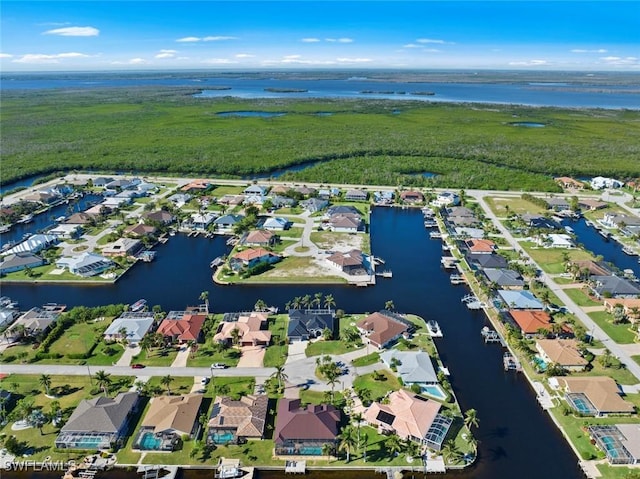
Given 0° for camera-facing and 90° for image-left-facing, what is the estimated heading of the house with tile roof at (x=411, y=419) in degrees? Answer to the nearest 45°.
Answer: approximately 135°

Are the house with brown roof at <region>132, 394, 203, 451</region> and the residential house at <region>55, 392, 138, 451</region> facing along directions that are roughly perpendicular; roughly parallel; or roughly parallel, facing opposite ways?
roughly parallel

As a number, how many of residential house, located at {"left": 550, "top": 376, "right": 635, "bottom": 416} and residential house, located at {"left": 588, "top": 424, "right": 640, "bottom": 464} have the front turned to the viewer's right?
2

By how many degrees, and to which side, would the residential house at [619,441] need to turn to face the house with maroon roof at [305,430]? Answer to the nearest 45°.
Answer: approximately 135° to its right

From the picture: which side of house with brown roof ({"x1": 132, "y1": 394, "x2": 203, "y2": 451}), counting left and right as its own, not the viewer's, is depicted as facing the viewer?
back

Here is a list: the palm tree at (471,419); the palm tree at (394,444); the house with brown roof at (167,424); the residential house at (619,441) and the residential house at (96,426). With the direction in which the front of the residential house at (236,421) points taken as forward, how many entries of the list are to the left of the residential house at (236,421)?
2

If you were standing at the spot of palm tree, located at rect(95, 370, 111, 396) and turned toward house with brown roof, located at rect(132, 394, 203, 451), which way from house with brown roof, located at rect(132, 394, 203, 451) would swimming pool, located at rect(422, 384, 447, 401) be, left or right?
left

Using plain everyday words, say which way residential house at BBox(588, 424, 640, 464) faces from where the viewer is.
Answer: facing to the right of the viewer

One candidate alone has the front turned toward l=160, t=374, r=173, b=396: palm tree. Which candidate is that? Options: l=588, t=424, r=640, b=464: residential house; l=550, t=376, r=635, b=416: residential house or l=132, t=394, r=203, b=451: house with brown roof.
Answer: the house with brown roof

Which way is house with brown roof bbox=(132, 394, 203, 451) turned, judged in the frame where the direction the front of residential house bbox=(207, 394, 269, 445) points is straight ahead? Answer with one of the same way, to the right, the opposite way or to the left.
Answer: the same way

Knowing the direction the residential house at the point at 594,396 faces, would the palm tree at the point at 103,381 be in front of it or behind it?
behind

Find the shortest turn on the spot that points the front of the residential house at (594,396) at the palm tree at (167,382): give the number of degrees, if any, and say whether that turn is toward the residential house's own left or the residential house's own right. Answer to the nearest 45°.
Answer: approximately 135° to the residential house's own right

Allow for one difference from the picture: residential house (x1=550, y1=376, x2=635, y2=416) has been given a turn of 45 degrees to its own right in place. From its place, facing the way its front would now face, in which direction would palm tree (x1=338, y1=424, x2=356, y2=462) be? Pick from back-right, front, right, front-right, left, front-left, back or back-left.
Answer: right

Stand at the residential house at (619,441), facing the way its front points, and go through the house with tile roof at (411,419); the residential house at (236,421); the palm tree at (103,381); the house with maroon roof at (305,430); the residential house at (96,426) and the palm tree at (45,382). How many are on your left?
0

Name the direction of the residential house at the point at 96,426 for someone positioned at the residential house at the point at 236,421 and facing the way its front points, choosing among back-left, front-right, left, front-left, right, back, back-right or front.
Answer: left

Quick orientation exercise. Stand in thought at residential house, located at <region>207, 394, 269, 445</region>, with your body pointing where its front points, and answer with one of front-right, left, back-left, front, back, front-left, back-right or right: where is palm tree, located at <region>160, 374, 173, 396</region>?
front-left

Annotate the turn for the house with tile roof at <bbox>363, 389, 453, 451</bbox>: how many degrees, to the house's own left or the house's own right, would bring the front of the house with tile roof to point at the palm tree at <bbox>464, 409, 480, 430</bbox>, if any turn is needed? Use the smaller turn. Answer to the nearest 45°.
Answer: approximately 135° to the house's own right

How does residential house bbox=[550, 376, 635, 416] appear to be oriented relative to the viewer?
to the viewer's right

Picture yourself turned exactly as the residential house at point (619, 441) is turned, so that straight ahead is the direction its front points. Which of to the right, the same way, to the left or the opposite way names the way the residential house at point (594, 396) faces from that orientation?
the same way

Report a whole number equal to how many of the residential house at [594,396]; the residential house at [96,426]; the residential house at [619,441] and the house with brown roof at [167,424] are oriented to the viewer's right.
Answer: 2

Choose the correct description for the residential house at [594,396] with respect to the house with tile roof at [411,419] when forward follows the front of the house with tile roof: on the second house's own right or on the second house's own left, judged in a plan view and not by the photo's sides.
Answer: on the second house's own right

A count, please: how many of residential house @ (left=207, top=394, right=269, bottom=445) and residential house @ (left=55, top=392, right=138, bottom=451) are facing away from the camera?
2

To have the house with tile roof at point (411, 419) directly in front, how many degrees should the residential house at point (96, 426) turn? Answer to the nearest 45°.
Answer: approximately 135° to its right
